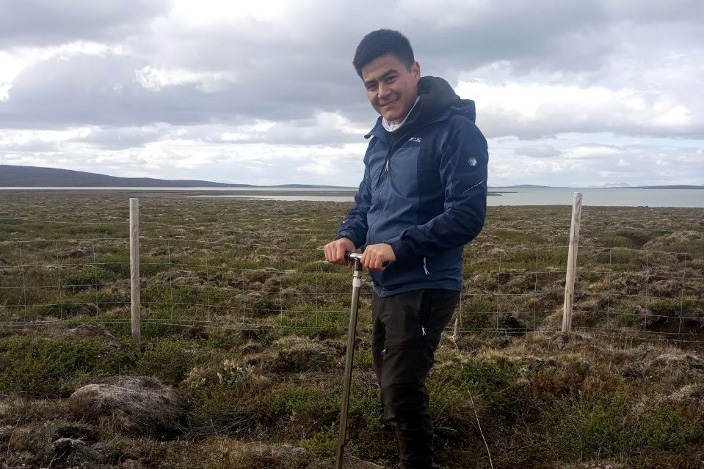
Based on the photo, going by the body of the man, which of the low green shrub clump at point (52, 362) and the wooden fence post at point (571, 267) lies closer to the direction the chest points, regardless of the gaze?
the low green shrub clump

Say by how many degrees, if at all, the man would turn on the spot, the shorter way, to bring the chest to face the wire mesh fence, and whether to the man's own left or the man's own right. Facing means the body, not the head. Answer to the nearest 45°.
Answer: approximately 135° to the man's own right

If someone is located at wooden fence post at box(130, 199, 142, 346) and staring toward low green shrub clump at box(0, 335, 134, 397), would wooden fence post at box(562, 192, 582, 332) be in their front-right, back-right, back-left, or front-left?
back-left

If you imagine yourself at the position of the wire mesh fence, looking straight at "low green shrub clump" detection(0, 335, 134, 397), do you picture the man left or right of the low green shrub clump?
left

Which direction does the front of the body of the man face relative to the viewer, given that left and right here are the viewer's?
facing the viewer and to the left of the viewer

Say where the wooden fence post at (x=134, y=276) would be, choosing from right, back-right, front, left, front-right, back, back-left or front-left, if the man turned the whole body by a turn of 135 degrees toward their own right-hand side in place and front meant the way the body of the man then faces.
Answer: front-left

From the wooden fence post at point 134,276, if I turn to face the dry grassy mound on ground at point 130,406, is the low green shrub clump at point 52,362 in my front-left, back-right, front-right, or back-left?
front-right

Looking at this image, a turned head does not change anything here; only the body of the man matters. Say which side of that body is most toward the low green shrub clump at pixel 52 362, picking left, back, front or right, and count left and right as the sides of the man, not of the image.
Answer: right

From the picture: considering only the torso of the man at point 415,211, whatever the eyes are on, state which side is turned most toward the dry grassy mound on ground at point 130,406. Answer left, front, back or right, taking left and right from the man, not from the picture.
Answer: right
